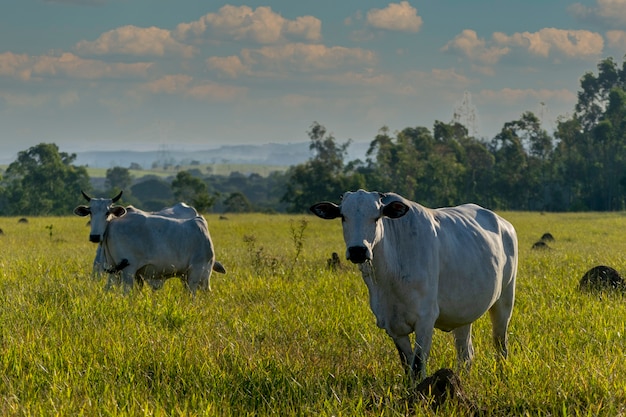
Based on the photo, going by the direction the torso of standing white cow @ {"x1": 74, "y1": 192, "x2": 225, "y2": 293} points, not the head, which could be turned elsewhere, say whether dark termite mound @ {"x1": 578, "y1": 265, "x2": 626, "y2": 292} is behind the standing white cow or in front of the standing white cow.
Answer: behind

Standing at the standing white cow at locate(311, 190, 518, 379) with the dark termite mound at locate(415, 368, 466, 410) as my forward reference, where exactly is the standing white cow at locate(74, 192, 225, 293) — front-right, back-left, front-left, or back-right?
back-right

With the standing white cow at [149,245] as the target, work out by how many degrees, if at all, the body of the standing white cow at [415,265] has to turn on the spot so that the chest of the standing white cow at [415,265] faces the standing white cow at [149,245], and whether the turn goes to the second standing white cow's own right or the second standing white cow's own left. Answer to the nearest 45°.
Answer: approximately 90° to the second standing white cow's own right

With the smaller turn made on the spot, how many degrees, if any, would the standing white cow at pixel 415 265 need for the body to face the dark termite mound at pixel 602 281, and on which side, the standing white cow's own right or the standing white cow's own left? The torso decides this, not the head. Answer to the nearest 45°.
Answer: approximately 180°

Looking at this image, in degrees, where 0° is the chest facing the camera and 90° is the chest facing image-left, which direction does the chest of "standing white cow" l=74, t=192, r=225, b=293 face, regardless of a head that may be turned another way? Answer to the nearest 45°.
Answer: approximately 90°
